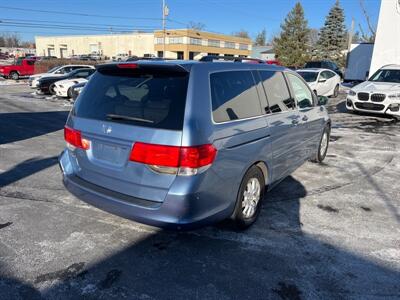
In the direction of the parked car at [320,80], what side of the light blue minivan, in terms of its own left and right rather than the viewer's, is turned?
front

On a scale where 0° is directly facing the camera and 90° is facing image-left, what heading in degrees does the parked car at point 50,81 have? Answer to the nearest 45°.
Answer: approximately 45°

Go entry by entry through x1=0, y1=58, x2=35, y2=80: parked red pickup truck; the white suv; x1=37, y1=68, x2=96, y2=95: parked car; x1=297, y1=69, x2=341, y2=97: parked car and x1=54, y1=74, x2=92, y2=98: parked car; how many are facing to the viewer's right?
0

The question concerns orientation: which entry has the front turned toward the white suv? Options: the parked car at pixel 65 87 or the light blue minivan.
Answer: the light blue minivan

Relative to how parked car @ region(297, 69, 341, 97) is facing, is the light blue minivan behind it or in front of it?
in front

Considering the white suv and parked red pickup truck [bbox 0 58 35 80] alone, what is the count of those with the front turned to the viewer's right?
0

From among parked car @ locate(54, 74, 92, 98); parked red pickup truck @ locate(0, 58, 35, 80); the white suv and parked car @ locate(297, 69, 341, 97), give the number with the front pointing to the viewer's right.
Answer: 0

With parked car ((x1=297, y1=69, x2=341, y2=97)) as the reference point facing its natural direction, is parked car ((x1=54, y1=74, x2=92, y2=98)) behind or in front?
in front

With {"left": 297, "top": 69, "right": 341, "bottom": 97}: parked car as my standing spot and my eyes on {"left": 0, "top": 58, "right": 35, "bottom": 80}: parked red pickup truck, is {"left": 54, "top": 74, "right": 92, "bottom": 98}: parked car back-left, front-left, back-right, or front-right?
front-left

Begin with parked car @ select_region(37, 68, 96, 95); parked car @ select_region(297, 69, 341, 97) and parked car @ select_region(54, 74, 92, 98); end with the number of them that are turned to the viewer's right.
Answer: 0

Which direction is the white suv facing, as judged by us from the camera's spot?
facing the viewer and to the left of the viewer

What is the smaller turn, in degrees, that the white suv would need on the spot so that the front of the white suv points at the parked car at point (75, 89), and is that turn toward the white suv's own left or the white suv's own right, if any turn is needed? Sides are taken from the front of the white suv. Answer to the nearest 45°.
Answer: approximately 45° to the white suv's own right

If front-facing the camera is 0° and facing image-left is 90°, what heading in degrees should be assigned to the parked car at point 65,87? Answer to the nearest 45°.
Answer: approximately 45°

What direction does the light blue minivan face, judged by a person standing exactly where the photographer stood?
facing away from the viewer and to the right of the viewer

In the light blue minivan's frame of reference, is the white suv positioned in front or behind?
in front

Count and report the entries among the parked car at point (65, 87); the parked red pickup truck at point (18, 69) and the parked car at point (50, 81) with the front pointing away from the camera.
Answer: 0

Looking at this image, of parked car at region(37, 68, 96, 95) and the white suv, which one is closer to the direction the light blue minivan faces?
the white suv

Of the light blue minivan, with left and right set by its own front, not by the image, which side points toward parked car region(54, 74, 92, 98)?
left

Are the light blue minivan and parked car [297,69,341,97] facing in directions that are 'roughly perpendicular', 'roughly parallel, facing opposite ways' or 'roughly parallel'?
roughly parallel, facing opposite ways

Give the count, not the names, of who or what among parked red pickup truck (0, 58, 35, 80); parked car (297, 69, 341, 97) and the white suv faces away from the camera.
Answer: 0
